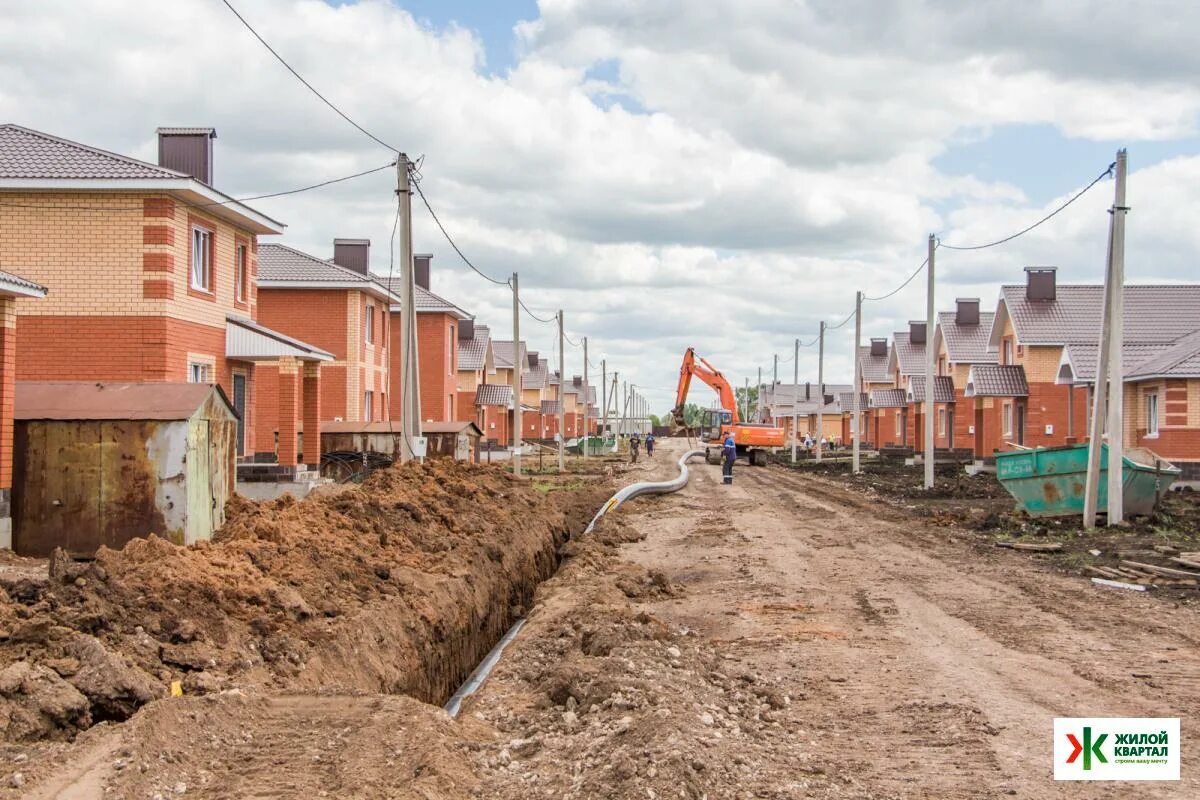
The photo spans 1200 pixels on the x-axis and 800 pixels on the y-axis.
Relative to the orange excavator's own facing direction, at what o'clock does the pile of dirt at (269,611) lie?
The pile of dirt is roughly at 9 o'clock from the orange excavator.

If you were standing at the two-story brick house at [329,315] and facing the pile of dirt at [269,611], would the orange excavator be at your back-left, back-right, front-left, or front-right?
back-left

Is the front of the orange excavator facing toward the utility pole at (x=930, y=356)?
no

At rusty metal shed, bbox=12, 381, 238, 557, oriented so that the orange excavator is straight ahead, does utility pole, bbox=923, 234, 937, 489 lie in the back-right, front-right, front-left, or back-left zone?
front-right

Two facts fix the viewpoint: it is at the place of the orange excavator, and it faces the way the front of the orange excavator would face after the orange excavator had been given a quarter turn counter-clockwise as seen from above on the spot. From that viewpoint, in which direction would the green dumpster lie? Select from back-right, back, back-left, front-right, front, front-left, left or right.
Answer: front

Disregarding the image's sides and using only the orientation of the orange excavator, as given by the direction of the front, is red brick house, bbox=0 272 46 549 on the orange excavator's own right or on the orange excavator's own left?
on the orange excavator's own left

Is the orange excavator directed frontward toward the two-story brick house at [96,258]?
no

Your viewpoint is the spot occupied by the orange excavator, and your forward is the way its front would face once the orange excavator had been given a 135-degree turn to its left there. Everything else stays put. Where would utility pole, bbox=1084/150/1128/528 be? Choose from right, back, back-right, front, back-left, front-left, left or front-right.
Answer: front-right

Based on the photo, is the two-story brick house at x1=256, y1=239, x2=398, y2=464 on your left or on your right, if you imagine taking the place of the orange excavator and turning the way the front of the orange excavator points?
on your left

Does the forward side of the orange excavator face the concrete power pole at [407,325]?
no

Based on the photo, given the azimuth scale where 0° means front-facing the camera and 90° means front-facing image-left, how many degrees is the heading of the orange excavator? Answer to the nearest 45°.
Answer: approximately 90°

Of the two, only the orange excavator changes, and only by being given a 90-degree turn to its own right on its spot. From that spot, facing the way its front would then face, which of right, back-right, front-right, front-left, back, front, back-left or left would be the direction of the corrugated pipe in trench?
back
